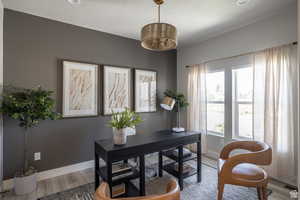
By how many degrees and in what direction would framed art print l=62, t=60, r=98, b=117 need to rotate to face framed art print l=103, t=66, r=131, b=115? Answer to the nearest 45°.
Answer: approximately 45° to its left

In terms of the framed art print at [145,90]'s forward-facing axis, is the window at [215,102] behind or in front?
in front

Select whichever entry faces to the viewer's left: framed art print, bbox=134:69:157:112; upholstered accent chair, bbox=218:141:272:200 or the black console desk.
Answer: the upholstered accent chair

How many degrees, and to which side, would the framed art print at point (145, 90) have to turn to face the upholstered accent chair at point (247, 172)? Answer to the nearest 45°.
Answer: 0° — it already faces it

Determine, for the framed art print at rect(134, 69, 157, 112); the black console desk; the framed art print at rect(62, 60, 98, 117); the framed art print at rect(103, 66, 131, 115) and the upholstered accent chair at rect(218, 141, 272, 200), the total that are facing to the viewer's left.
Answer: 1

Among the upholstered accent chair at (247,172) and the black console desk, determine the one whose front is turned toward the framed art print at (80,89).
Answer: the upholstered accent chair

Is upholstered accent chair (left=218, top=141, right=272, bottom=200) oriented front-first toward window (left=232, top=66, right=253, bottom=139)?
no

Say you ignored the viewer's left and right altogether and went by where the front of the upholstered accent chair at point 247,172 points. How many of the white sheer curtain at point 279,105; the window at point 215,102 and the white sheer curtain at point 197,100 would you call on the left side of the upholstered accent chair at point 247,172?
0

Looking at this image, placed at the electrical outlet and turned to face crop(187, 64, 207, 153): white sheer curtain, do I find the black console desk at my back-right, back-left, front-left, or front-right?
front-right

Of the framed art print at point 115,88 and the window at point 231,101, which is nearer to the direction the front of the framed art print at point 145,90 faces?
the window

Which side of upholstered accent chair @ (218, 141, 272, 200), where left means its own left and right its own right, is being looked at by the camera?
left

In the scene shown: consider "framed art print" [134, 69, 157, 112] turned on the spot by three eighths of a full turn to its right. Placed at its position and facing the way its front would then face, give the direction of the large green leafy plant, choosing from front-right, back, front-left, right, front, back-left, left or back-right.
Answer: front-left

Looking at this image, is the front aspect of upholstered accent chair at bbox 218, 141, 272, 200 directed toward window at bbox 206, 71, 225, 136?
no

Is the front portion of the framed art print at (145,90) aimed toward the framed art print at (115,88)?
no

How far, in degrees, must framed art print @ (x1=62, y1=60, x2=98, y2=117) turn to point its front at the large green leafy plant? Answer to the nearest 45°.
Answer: approximately 90° to its right

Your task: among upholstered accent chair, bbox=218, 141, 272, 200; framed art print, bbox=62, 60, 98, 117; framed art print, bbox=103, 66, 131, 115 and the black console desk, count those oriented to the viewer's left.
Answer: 1

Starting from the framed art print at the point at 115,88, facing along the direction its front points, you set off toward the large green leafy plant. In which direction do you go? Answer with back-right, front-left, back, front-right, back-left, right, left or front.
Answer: right

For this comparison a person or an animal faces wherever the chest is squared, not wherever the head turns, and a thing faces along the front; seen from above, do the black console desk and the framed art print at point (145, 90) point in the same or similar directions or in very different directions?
same or similar directions

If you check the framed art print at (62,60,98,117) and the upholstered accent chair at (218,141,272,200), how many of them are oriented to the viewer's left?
1

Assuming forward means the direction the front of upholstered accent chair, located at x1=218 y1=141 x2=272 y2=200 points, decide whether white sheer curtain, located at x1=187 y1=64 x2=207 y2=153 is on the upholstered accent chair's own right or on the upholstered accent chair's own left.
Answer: on the upholstered accent chair's own right
